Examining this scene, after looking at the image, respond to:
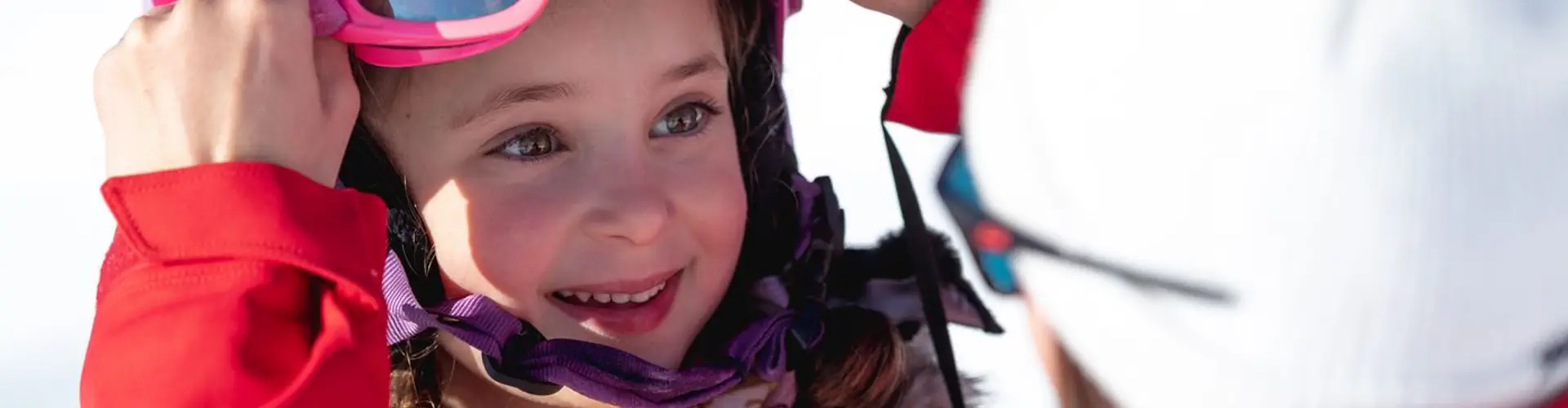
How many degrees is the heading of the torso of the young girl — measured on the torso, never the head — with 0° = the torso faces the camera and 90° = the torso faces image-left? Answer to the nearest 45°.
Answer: approximately 315°

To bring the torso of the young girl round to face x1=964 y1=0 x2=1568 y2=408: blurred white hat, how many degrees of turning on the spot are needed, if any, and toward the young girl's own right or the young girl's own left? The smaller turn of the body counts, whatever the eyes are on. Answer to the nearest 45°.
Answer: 0° — they already face it

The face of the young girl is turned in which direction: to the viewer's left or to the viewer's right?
to the viewer's right
